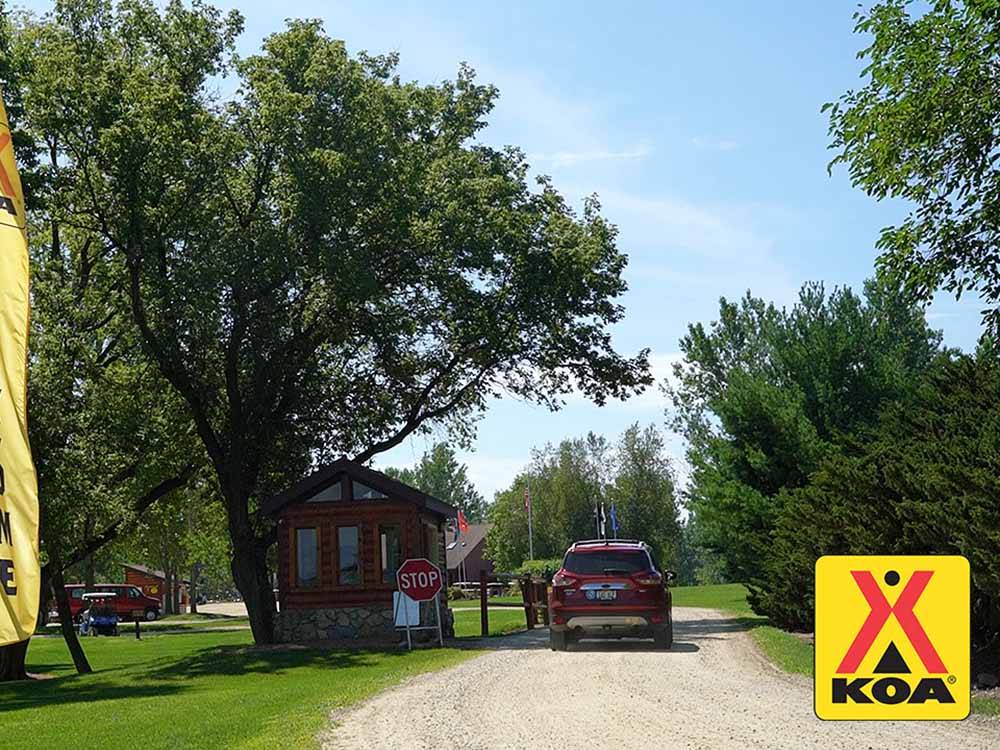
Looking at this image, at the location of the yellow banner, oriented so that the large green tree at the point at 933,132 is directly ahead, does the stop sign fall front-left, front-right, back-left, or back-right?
front-left

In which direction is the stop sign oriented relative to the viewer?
toward the camera

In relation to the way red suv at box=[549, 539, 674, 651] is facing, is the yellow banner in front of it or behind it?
behind

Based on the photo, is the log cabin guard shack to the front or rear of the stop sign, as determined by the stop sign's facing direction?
to the rear

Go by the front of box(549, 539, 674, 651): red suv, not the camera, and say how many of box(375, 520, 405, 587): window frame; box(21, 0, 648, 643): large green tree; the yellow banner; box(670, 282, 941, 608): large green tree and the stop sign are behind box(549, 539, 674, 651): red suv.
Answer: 1

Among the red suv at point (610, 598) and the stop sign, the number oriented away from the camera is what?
1

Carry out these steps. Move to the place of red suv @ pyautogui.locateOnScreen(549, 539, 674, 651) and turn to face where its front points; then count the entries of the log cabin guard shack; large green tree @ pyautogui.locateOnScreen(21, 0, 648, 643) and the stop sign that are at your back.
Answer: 0

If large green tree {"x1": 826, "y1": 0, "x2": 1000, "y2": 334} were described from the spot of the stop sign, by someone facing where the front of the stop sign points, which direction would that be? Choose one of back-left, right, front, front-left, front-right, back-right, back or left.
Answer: front-left

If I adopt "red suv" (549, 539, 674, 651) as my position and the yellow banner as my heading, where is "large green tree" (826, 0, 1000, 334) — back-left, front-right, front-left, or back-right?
front-left

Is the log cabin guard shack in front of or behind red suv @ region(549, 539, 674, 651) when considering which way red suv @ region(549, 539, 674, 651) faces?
in front

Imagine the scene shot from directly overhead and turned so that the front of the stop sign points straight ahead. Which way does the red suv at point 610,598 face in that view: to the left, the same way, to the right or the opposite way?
the opposite way

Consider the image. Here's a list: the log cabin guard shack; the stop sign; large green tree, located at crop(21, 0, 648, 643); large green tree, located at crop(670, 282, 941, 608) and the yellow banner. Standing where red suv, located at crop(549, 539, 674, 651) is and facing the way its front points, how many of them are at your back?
1

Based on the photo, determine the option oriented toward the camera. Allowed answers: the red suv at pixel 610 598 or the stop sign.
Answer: the stop sign

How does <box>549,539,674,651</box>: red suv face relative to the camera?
away from the camera

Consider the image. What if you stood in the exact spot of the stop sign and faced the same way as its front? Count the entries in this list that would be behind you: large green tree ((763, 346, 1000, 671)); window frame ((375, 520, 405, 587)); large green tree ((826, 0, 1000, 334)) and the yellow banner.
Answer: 1

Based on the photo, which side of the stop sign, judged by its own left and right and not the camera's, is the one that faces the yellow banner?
front
